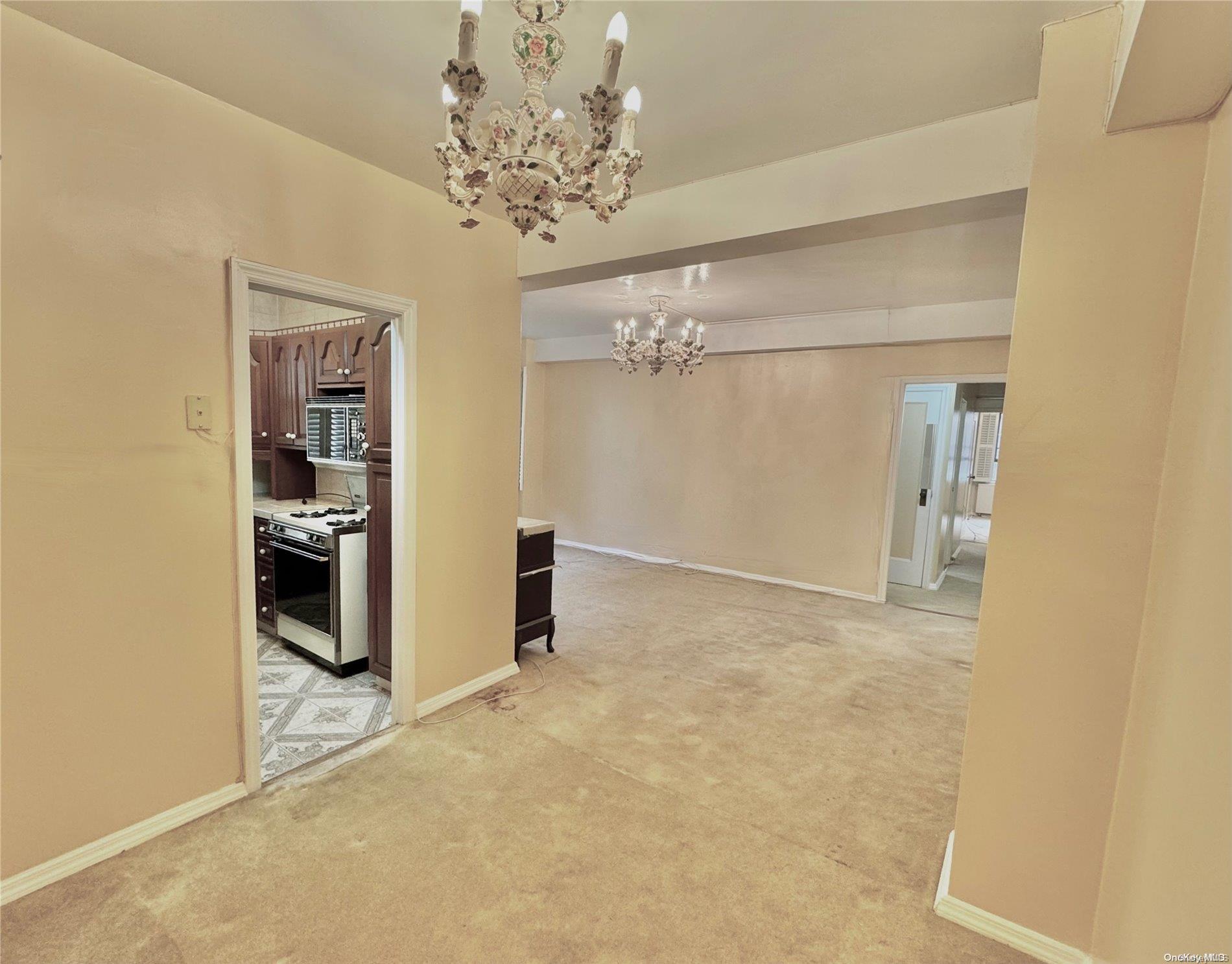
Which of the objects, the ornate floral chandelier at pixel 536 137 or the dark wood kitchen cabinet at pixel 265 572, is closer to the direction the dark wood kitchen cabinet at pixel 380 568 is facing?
the ornate floral chandelier

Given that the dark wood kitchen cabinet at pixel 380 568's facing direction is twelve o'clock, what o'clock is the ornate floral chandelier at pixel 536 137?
The ornate floral chandelier is roughly at 10 o'clock from the dark wood kitchen cabinet.

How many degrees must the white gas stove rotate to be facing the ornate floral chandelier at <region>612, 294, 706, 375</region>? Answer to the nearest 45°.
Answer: approximately 135° to its left

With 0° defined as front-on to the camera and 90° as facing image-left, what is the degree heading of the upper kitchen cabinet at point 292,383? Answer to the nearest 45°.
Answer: approximately 45°

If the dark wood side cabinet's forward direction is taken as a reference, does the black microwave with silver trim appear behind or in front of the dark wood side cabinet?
behind

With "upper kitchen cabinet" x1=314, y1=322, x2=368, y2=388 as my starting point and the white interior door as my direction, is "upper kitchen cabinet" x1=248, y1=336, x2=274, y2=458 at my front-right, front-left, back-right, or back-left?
back-left
